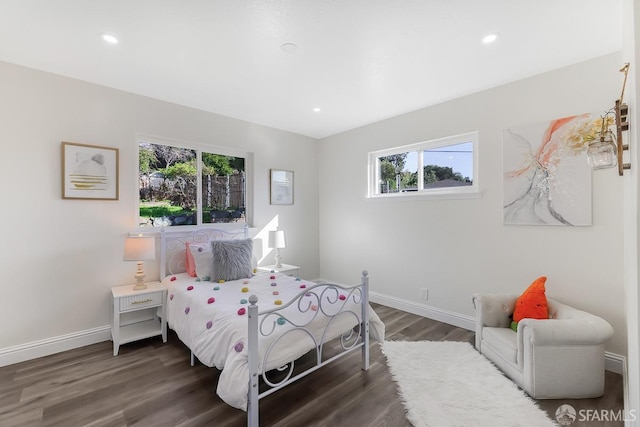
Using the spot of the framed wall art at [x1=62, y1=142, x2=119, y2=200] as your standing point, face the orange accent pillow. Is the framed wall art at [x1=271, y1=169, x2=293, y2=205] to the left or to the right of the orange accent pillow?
left

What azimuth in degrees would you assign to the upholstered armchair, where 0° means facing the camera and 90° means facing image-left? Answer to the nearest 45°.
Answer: approximately 45°

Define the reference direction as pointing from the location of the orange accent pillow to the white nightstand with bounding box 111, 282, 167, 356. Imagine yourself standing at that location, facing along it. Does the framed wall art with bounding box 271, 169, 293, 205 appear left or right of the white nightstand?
right

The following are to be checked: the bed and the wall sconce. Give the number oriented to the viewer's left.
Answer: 1

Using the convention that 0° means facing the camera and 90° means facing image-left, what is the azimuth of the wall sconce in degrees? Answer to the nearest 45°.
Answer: approximately 90°

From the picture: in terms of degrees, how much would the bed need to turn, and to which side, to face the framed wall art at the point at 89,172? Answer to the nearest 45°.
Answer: approximately 180°

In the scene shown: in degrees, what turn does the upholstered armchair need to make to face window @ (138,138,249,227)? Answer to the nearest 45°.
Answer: approximately 45° to its right
